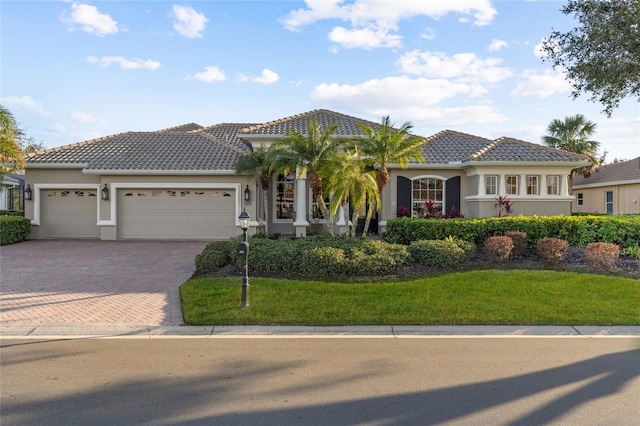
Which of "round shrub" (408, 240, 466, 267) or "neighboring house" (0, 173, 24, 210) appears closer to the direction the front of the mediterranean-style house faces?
the round shrub

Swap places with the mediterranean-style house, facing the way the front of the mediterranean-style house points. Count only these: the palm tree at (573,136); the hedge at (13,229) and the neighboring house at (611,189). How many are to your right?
1

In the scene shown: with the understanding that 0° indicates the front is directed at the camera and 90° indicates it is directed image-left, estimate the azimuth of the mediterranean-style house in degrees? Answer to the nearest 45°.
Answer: approximately 0°

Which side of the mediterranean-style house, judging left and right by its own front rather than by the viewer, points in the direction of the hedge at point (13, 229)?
right

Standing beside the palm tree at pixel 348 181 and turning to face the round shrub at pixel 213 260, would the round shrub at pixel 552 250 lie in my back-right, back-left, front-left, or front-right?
back-left

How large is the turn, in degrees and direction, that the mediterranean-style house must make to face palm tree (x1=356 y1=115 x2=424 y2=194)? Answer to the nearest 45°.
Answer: approximately 45° to its left

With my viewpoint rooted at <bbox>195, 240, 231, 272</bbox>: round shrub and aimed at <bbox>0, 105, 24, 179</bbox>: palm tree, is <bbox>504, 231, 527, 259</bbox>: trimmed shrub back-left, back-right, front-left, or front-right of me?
back-right

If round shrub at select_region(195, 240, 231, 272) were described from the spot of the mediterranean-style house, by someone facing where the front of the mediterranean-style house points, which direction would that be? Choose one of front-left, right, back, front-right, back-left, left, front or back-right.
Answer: front

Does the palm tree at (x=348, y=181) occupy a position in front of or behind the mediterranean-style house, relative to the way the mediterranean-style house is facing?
in front

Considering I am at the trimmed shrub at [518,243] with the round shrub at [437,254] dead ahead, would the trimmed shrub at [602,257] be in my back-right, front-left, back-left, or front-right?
back-left

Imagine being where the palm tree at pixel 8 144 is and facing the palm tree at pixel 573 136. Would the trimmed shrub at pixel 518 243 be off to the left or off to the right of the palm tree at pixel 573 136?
right

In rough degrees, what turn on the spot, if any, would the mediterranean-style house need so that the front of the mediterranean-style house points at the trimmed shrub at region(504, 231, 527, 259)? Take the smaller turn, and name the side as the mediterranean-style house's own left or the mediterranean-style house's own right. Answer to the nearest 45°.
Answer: approximately 45° to the mediterranean-style house's own left

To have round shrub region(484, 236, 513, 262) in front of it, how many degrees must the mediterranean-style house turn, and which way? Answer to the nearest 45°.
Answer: approximately 45° to its left

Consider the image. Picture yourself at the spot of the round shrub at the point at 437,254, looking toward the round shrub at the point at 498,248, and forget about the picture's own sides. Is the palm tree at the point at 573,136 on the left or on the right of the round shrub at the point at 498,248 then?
left

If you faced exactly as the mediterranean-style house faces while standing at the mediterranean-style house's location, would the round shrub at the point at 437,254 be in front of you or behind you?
in front

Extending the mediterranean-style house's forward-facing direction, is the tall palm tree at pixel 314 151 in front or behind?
in front
